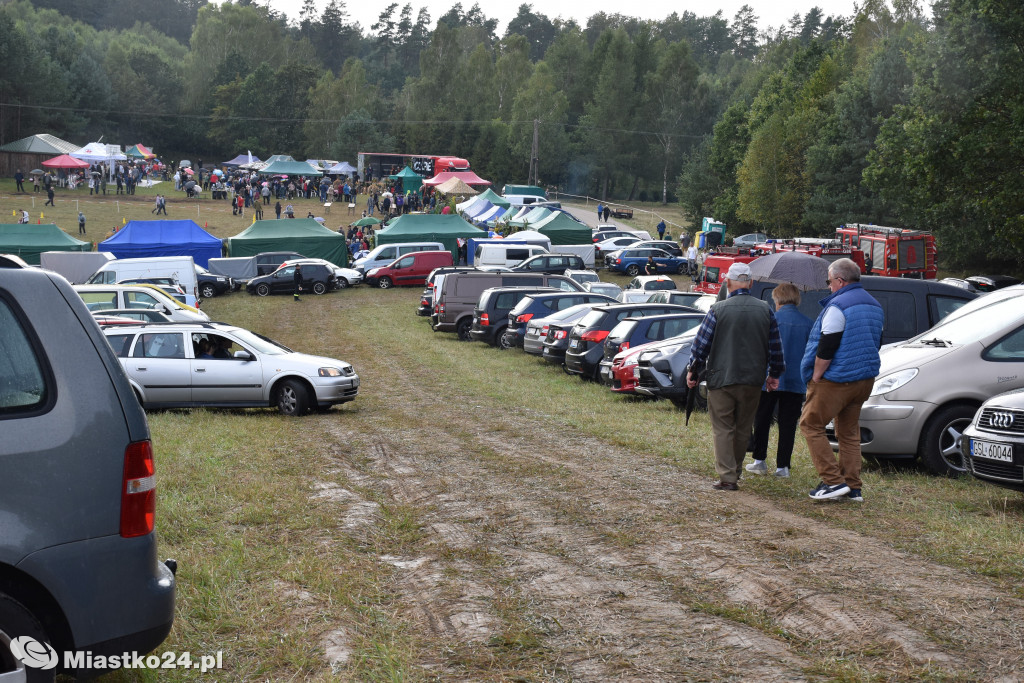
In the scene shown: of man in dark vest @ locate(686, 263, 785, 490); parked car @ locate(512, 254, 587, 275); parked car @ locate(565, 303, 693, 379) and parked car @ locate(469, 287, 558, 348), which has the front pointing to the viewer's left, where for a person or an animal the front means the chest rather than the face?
parked car @ locate(512, 254, 587, 275)

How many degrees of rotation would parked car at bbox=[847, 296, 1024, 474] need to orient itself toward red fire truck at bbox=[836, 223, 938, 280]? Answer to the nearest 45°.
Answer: approximately 135° to its right

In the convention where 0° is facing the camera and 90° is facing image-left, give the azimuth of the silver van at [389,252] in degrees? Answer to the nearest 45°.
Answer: approximately 45°

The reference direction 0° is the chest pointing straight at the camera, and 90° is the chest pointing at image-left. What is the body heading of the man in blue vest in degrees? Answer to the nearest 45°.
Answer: approximately 135°

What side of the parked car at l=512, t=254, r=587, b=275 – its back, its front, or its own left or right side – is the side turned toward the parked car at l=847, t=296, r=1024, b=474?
left

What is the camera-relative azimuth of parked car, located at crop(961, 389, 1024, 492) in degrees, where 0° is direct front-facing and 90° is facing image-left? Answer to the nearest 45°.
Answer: approximately 45°

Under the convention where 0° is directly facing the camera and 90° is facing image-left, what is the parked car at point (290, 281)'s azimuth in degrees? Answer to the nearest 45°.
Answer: approximately 90°

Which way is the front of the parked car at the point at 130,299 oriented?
to the viewer's right

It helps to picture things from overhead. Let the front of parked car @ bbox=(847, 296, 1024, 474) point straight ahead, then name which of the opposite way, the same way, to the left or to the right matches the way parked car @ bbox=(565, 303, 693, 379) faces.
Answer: the opposite way
